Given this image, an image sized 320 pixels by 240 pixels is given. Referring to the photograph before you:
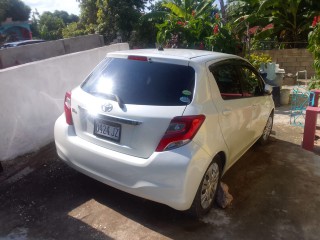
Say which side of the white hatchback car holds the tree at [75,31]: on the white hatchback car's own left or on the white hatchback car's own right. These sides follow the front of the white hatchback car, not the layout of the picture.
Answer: on the white hatchback car's own left

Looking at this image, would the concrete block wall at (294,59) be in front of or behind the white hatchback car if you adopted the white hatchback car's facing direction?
in front

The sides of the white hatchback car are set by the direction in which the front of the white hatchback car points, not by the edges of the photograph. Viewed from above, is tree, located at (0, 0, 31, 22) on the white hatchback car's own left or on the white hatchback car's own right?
on the white hatchback car's own left

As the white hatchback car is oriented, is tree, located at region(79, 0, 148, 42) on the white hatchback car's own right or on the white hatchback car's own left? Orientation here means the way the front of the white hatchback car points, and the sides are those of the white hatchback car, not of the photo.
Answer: on the white hatchback car's own left

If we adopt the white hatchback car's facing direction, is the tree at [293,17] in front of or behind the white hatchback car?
in front

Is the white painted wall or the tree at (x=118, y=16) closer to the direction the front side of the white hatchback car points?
the tree

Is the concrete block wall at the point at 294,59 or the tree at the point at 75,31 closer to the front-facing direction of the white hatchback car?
the concrete block wall

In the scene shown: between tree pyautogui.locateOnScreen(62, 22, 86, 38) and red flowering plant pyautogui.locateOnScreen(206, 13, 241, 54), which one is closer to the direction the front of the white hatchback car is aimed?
the red flowering plant

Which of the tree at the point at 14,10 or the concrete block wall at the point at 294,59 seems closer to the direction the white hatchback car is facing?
the concrete block wall

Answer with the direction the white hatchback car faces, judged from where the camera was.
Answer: facing away from the viewer and to the right of the viewer
